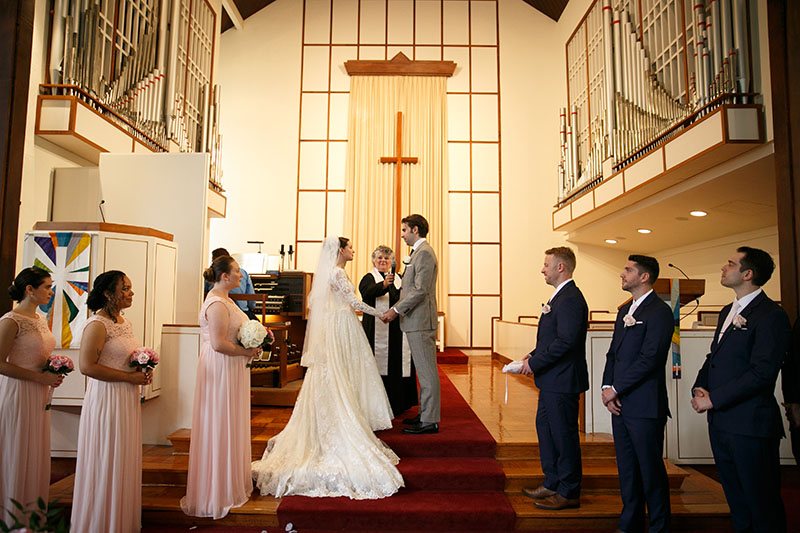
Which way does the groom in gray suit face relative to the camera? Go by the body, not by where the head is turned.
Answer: to the viewer's left

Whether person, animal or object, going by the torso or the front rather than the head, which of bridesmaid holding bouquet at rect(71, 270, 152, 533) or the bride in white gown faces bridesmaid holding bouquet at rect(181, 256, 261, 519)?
bridesmaid holding bouquet at rect(71, 270, 152, 533)

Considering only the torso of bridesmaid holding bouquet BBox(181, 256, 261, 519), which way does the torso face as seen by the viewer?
to the viewer's right

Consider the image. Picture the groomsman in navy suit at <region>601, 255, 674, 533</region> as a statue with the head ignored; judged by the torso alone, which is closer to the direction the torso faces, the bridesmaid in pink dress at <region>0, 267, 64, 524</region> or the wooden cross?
the bridesmaid in pink dress

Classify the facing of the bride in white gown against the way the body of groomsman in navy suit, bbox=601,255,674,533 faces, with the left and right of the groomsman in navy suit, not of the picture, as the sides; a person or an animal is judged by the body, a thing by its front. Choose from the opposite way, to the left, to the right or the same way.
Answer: the opposite way

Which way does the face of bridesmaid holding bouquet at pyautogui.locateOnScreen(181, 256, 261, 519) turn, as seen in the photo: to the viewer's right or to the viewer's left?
to the viewer's right

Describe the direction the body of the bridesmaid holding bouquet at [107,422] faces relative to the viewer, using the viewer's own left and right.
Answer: facing to the right of the viewer

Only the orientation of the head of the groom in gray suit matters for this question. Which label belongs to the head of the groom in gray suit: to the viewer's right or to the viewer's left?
to the viewer's left

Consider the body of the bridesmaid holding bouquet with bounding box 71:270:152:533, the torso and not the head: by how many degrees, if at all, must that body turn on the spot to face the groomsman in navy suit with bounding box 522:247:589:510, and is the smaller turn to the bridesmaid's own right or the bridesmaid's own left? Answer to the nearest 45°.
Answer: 0° — they already face them

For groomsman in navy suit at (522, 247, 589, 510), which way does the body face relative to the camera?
to the viewer's left

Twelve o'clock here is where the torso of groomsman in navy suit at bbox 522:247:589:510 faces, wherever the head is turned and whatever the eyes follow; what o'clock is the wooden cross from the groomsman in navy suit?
The wooden cross is roughly at 2 o'clock from the groomsman in navy suit.

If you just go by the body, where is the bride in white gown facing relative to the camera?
to the viewer's right

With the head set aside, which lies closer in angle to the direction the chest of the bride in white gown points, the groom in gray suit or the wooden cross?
the groom in gray suit
